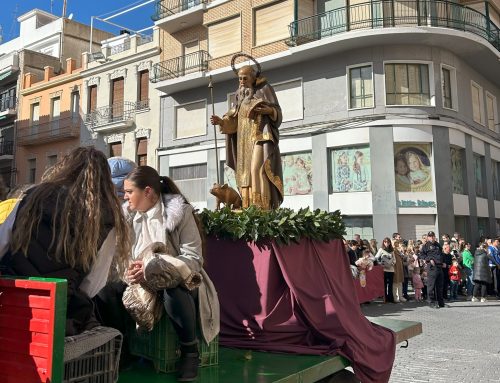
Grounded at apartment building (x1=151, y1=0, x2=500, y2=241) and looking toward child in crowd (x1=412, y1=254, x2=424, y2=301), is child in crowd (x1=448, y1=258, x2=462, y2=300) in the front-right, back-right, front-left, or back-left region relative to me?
front-left

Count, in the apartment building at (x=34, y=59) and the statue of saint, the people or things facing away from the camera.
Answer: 0

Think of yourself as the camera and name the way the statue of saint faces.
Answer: facing the viewer and to the left of the viewer

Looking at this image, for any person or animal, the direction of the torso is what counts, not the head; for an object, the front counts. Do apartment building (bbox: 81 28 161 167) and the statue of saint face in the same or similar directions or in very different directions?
same or similar directions

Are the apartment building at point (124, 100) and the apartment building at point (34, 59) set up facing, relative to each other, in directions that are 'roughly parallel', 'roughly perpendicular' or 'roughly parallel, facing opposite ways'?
roughly parallel

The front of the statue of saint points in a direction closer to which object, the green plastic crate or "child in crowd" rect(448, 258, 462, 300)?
the green plastic crate
